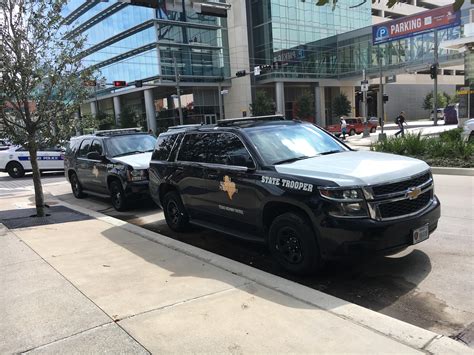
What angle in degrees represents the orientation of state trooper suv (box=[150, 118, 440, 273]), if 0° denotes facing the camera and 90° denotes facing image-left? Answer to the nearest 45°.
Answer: approximately 315°

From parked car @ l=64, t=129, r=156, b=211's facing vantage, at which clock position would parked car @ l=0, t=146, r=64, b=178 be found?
parked car @ l=0, t=146, r=64, b=178 is roughly at 7 o'clock from parked car @ l=64, t=129, r=156, b=211.

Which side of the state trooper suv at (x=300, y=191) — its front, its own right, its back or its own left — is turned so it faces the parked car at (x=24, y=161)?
back

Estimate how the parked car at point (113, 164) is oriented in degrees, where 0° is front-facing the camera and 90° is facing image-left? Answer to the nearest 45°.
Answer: approximately 315°

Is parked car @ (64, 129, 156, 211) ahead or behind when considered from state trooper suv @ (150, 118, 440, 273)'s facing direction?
behind

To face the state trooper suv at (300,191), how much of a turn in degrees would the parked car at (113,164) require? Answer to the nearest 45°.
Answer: approximately 45° to its right

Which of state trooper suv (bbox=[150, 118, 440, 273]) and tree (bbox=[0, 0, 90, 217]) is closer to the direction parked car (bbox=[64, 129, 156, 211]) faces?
the state trooper suv

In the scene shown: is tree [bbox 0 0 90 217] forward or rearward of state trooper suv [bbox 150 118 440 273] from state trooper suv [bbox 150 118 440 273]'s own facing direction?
rearward
